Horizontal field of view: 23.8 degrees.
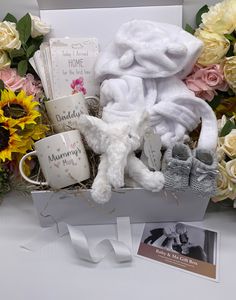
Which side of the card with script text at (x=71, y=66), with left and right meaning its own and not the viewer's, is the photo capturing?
front

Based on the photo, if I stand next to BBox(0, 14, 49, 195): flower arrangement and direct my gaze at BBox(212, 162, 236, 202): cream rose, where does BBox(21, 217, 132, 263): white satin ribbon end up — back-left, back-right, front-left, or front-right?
front-right

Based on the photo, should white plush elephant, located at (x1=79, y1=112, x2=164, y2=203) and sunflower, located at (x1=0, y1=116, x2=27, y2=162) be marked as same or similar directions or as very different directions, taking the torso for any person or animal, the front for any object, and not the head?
same or similar directions

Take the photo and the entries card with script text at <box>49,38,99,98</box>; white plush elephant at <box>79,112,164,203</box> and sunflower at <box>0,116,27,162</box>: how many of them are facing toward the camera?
3

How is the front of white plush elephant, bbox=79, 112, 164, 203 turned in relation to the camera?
facing the viewer

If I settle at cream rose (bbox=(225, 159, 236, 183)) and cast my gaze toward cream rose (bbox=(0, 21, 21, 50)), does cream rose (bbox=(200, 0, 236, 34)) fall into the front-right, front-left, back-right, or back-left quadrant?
front-right

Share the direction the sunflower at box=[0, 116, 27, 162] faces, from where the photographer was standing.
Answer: facing the viewer
